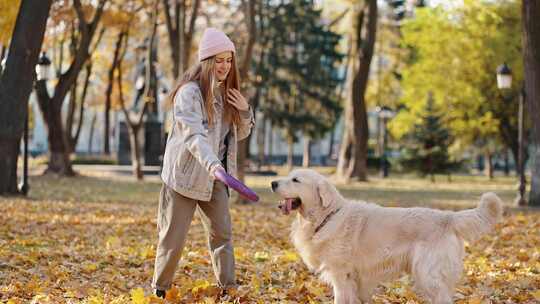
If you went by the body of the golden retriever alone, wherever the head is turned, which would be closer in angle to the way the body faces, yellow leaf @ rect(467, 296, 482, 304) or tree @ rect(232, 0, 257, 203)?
the tree

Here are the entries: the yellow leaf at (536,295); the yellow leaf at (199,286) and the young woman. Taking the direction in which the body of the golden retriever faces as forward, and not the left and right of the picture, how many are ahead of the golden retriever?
2

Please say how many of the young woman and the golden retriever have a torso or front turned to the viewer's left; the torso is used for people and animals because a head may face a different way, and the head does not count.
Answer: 1

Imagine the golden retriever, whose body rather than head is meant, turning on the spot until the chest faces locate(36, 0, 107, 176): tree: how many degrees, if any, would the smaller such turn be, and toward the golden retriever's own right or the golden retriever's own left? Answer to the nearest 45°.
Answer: approximately 45° to the golden retriever's own right

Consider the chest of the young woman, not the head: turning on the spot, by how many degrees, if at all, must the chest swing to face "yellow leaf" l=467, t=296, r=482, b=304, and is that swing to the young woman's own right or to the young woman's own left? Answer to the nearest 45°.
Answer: approximately 45° to the young woman's own left

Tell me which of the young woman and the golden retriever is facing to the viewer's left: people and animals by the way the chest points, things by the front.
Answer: the golden retriever

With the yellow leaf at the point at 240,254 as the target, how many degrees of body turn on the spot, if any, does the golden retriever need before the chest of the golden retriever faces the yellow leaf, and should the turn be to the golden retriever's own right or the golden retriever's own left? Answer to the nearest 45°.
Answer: approximately 45° to the golden retriever's own right

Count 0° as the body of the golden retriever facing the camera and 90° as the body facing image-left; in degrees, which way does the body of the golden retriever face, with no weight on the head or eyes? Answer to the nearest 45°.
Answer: approximately 90°

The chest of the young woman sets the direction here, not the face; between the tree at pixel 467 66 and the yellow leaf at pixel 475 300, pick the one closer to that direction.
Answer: the yellow leaf

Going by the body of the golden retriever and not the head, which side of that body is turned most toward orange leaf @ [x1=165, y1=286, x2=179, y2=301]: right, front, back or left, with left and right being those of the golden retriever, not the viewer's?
front

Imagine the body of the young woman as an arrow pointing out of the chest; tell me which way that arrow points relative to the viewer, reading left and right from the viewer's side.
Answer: facing the viewer and to the right of the viewer

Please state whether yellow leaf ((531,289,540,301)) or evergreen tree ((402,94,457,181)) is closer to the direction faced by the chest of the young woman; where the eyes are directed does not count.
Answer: the yellow leaf

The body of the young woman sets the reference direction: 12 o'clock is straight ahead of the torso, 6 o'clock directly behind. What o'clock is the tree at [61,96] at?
The tree is roughly at 7 o'clock from the young woman.
